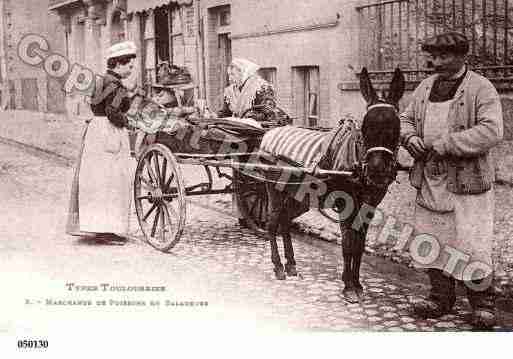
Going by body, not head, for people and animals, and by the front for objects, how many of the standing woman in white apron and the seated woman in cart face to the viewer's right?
1

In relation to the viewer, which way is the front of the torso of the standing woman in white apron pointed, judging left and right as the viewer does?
facing to the right of the viewer

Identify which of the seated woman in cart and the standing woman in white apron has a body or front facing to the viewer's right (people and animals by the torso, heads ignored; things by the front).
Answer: the standing woman in white apron

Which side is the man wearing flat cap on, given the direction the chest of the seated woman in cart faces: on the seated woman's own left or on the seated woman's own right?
on the seated woman's own left

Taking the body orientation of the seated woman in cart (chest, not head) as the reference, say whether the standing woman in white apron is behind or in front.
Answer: in front

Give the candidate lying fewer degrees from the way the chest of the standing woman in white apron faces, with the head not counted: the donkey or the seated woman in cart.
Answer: the seated woman in cart

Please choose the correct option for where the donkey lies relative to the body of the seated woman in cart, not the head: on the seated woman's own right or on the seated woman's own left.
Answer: on the seated woman's own left

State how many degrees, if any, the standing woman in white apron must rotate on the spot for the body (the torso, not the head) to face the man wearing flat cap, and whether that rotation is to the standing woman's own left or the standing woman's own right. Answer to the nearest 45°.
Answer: approximately 45° to the standing woman's own right

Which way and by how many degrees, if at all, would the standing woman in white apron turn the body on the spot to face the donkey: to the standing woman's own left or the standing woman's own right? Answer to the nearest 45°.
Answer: approximately 45° to the standing woman's own right

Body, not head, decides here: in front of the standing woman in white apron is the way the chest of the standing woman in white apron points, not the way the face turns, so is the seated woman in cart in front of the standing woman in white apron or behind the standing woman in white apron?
in front

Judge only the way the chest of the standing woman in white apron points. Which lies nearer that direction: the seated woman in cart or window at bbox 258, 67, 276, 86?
the seated woman in cart

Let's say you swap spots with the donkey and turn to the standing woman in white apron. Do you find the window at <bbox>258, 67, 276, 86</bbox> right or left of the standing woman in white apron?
right

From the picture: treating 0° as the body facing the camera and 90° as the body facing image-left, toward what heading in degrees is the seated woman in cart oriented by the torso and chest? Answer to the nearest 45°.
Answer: approximately 45°
